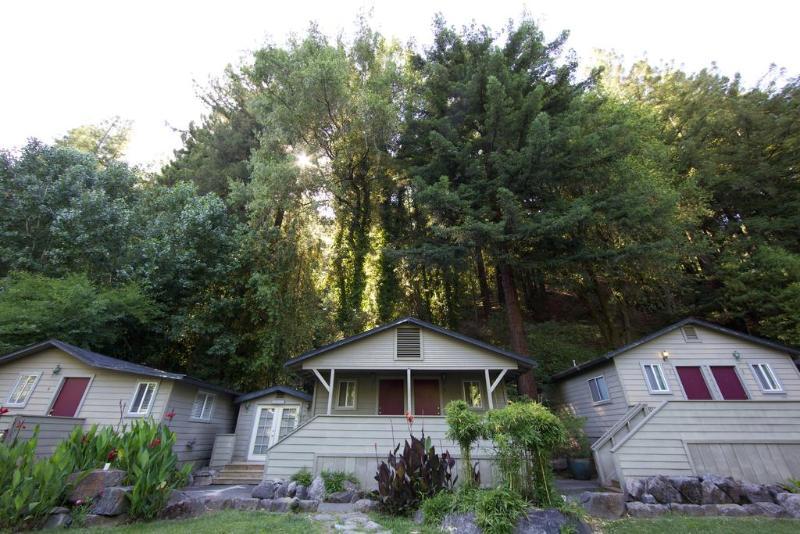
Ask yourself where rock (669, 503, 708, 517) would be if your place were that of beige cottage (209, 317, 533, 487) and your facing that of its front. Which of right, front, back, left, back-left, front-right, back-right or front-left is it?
front-left

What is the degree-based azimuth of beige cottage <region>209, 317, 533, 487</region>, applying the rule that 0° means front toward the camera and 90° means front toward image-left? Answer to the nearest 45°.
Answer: approximately 0°

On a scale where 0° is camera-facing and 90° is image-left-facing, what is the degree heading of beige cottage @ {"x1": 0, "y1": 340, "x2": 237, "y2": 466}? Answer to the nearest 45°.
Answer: approximately 45°

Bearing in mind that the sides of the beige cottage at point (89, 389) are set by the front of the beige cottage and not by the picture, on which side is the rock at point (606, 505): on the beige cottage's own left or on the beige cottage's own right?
on the beige cottage's own left

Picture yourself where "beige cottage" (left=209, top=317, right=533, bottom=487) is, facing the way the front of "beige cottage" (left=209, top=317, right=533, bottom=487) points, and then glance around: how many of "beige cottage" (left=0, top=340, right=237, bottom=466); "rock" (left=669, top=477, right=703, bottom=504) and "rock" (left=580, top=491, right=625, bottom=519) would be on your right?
1

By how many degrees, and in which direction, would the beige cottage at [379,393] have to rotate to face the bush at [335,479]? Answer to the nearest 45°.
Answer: approximately 45° to its right

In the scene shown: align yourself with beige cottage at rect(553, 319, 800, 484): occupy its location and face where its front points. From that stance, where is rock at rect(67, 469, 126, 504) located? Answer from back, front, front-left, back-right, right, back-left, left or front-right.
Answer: right

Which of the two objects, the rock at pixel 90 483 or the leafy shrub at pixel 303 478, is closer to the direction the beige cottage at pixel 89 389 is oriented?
the rock

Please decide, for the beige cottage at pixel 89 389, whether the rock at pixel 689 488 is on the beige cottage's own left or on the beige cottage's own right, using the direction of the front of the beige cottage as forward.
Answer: on the beige cottage's own left

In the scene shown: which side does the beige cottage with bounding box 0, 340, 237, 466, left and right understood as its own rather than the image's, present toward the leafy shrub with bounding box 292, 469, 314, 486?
left

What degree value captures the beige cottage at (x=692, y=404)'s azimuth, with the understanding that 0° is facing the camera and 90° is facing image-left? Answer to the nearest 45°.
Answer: approximately 315°
